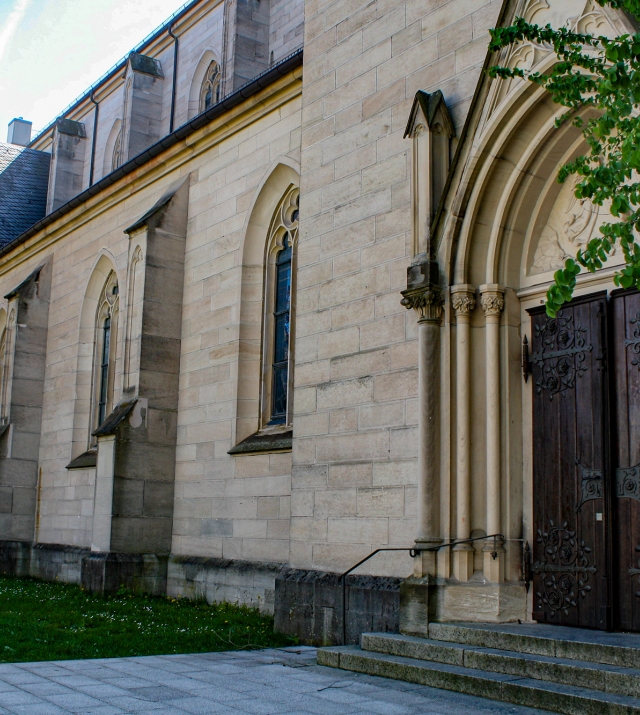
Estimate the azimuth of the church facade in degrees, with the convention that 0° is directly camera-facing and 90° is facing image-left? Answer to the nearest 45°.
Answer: approximately 45°
